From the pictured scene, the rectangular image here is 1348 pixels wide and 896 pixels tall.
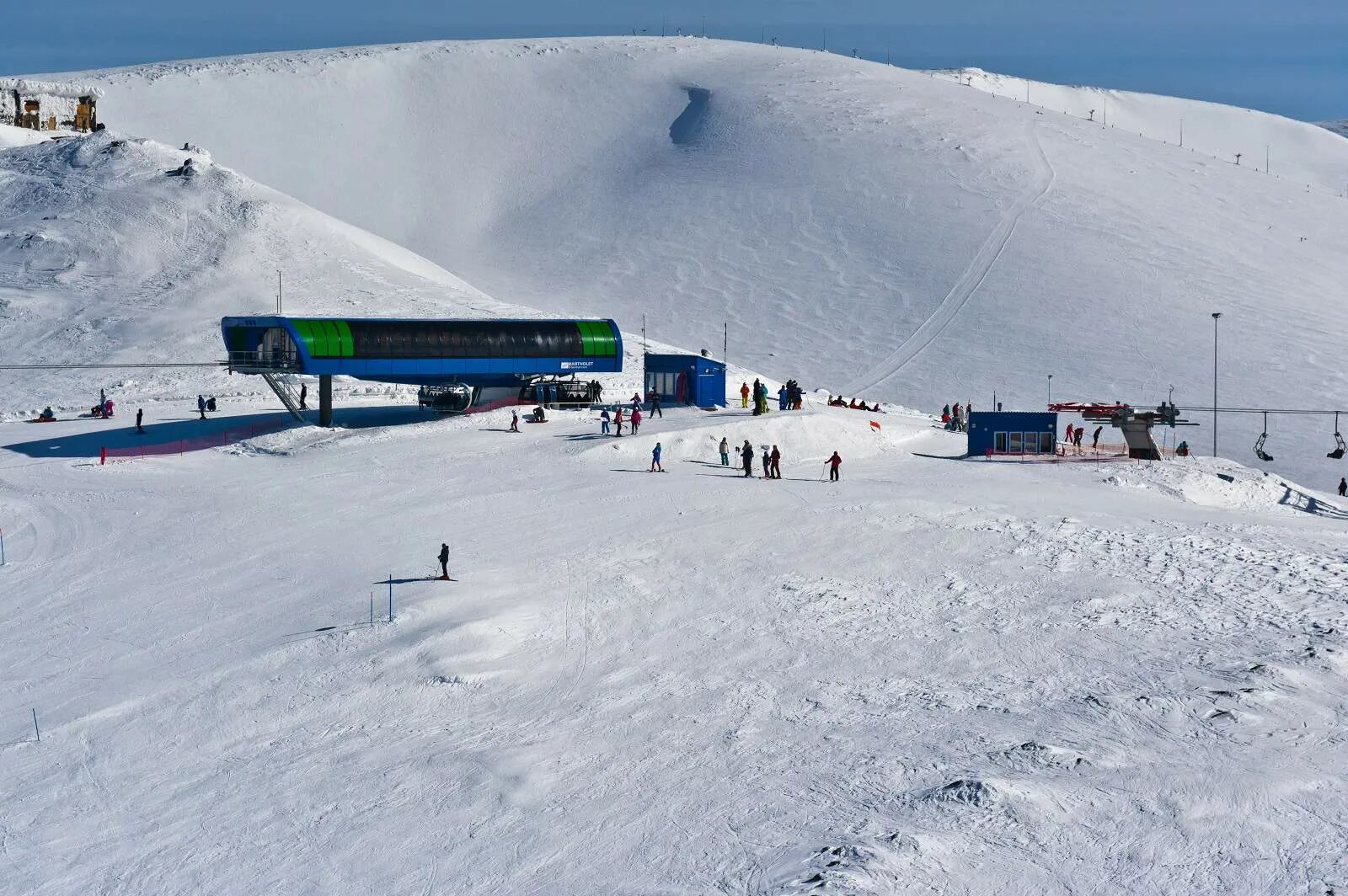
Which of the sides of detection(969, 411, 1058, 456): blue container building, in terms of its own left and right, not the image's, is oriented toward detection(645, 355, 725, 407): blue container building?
right

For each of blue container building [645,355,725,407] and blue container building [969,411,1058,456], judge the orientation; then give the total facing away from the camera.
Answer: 0

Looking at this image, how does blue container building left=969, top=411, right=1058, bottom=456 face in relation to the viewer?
toward the camera

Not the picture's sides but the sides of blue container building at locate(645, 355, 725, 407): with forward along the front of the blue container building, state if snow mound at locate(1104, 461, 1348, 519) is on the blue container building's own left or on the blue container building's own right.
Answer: on the blue container building's own left

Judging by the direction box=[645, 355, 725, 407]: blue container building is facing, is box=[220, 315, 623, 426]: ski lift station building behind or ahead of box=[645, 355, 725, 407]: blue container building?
ahead

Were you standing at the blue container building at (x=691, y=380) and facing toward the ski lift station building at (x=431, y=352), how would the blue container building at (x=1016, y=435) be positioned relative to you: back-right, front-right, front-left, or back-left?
back-left

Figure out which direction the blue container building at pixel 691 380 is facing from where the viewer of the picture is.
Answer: facing the viewer and to the left of the viewer

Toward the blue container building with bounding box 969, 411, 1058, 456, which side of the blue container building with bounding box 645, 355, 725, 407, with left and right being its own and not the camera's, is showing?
left
